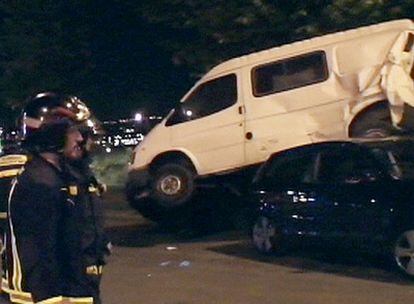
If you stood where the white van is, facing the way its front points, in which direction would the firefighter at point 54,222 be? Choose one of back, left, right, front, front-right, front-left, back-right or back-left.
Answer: left

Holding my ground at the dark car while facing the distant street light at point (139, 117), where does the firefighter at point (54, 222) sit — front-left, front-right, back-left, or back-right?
back-left

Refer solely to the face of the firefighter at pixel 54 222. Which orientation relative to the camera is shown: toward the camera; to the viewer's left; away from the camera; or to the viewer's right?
to the viewer's right

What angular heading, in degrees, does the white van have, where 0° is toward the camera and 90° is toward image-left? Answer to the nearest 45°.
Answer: approximately 90°
